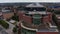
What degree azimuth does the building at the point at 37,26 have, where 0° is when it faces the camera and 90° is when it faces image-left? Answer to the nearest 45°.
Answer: approximately 0°
